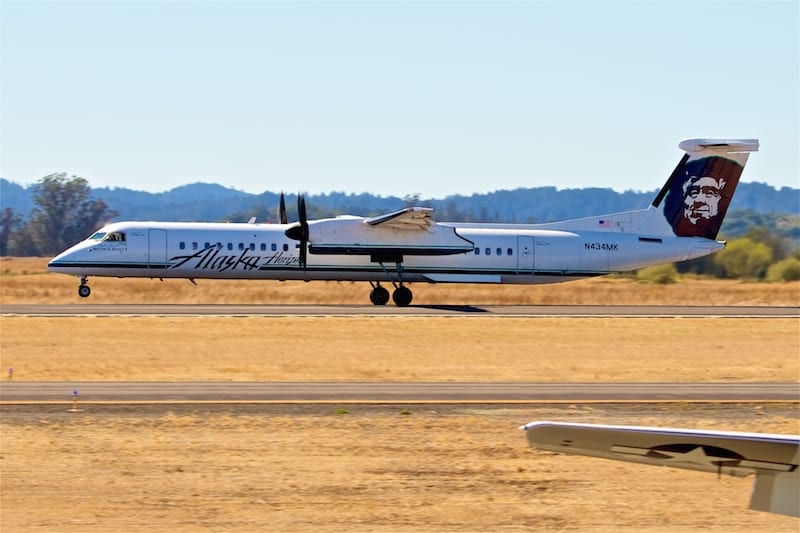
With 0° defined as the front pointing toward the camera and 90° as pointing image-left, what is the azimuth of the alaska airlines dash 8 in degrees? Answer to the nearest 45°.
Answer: approximately 90°
